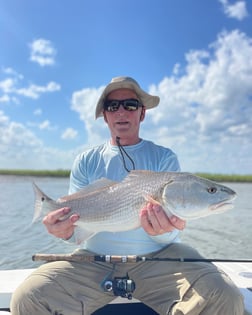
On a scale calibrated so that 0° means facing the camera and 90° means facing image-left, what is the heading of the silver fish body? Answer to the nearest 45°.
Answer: approximately 270°

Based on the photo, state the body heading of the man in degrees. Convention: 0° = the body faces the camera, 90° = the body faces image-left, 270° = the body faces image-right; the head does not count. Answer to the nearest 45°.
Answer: approximately 0°
